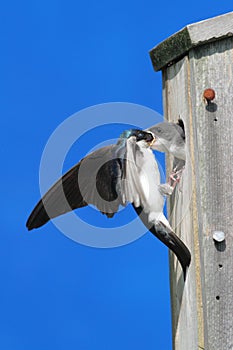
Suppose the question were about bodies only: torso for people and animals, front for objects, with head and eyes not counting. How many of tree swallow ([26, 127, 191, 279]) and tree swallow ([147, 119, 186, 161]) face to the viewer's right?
1

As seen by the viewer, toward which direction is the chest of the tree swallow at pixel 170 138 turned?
to the viewer's left

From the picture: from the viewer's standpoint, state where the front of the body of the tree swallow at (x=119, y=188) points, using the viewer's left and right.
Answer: facing to the right of the viewer

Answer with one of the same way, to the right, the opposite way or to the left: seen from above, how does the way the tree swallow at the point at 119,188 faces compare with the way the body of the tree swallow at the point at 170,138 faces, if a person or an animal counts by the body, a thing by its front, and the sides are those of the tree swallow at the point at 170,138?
the opposite way
